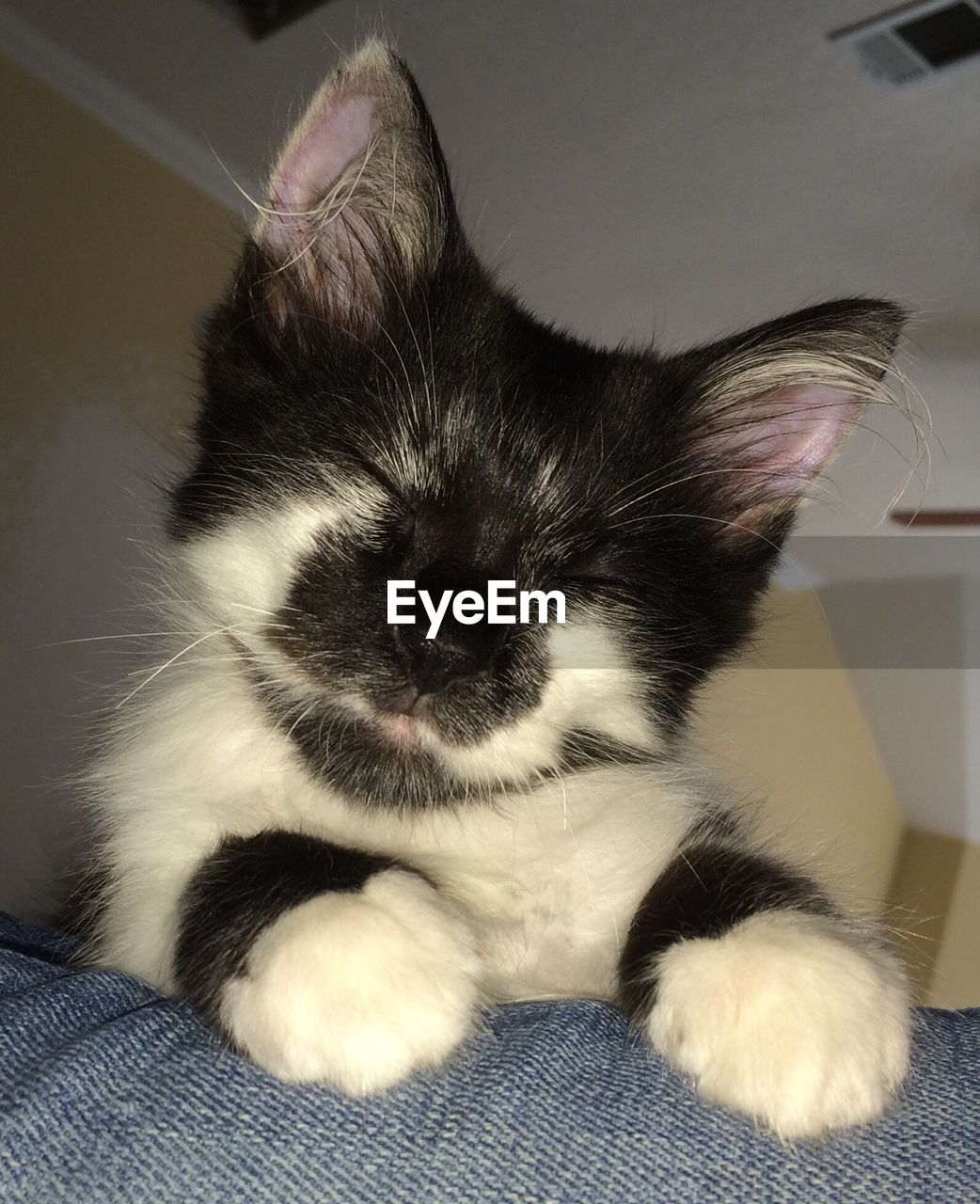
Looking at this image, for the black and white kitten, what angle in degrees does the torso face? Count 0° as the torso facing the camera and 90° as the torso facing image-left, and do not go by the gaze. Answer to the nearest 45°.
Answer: approximately 0°
